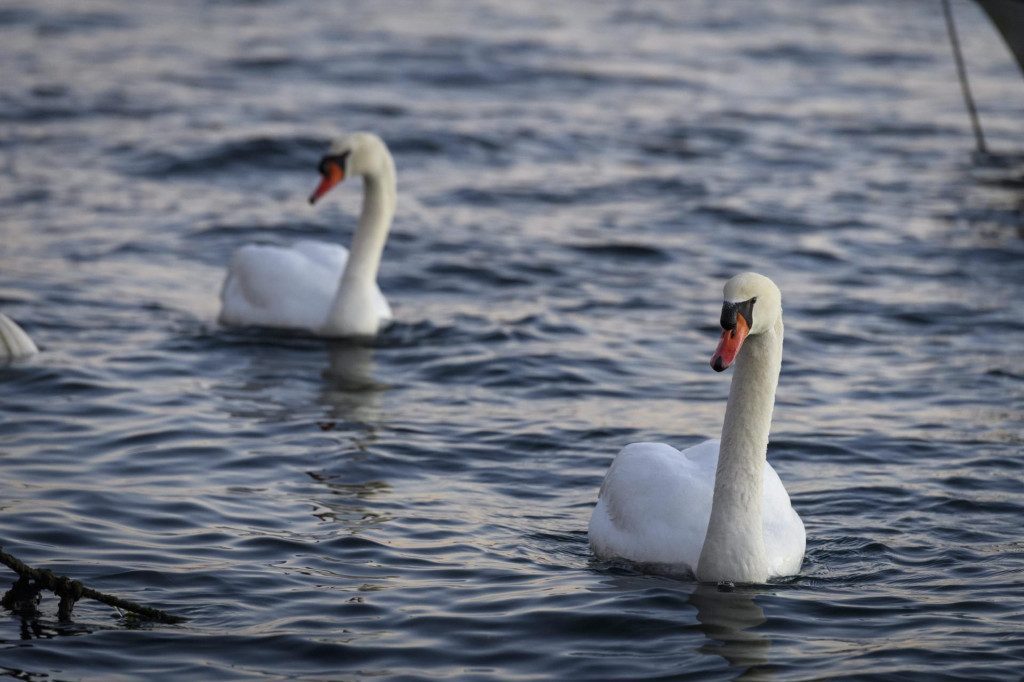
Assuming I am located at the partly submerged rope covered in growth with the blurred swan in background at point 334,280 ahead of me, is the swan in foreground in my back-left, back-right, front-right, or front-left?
front-right

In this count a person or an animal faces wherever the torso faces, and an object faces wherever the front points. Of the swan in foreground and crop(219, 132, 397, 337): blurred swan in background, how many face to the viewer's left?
0

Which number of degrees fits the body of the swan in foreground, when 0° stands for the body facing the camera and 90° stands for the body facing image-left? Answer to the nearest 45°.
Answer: approximately 315°

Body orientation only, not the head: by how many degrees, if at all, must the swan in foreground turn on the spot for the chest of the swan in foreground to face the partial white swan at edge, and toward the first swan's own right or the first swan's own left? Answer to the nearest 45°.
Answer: approximately 180°

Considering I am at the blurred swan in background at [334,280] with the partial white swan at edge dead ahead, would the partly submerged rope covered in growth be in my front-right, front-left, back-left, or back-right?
front-left

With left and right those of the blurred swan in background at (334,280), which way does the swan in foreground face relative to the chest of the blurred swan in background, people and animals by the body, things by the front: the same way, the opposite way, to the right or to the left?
the same way

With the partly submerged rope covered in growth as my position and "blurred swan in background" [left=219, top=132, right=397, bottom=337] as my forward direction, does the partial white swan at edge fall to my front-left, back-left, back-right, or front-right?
front-left

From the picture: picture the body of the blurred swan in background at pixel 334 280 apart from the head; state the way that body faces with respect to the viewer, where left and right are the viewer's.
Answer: facing the viewer and to the right of the viewer
